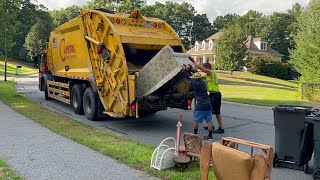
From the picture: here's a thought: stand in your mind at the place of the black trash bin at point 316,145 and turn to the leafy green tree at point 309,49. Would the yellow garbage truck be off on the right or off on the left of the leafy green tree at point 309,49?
left

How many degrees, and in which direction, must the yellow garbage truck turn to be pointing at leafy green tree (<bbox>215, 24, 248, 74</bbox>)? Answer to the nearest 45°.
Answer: approximately 90° to its right

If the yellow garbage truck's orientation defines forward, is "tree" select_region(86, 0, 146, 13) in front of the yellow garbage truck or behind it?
in front

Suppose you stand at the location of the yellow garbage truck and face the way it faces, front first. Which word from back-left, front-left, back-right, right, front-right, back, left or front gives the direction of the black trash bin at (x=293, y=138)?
back

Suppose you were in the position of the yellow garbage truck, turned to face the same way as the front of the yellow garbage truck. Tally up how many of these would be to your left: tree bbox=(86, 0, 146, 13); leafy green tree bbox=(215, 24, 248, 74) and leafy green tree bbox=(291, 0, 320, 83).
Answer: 0

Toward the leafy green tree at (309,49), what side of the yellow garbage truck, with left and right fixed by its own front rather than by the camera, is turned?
right

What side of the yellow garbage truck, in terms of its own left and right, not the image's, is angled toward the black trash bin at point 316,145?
back

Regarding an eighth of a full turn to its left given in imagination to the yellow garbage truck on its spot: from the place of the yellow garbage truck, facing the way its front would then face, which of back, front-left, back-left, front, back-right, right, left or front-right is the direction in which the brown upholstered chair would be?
left

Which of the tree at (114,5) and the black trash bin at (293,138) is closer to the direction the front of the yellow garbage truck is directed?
the tree

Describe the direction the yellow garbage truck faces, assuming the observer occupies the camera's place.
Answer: facing away from the viewer and to the left of the viewer
